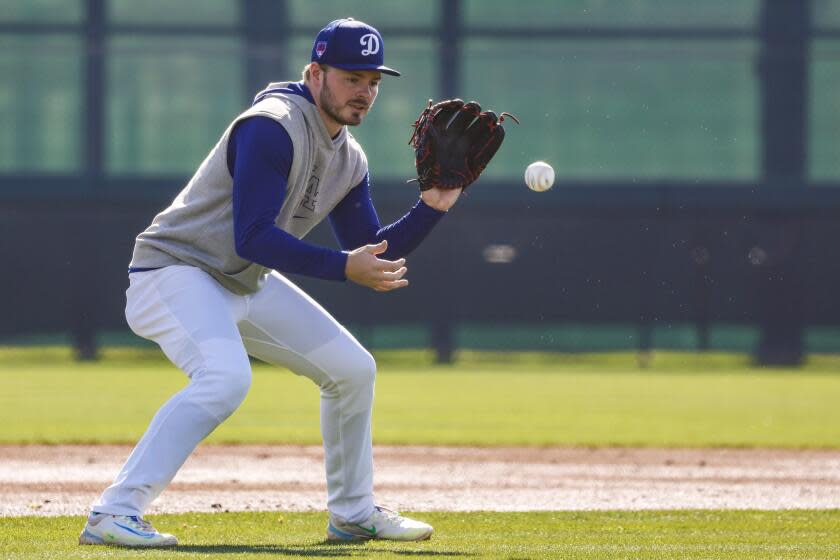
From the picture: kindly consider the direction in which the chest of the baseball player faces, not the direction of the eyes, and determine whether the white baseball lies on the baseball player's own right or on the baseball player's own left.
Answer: on the baseball player's own left

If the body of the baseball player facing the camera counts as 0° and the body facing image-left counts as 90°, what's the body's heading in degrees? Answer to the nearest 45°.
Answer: approximately 315°

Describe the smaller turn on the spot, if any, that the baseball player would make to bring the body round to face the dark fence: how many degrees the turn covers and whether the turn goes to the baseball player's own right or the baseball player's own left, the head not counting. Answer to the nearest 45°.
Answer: approximately 135° to the baseball player's own left
